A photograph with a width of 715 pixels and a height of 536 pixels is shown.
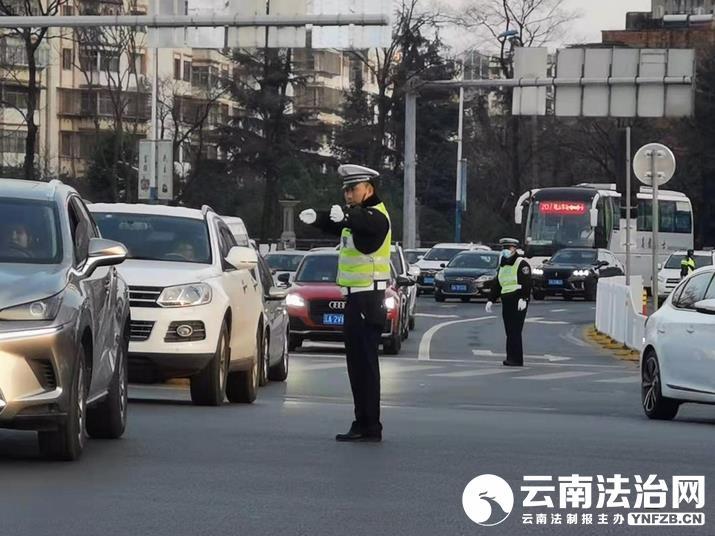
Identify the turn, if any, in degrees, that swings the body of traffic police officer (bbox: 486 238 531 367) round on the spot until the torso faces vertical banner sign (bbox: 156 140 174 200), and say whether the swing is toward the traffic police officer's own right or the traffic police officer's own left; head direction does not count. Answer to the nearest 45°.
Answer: approximately 90° to the traffic police officer's own right

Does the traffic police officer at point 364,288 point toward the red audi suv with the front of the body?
no

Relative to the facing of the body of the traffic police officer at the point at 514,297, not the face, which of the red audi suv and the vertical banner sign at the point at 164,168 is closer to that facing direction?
the red audi suv

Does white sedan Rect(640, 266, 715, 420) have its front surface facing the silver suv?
no

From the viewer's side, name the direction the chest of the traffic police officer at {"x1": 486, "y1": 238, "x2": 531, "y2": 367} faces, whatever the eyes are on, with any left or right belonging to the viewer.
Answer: facing the viewer and to the left of the viewer

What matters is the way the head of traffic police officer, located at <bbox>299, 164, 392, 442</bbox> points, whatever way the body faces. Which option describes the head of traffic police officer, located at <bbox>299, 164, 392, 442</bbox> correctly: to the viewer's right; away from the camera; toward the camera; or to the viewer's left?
to the viewer's left
